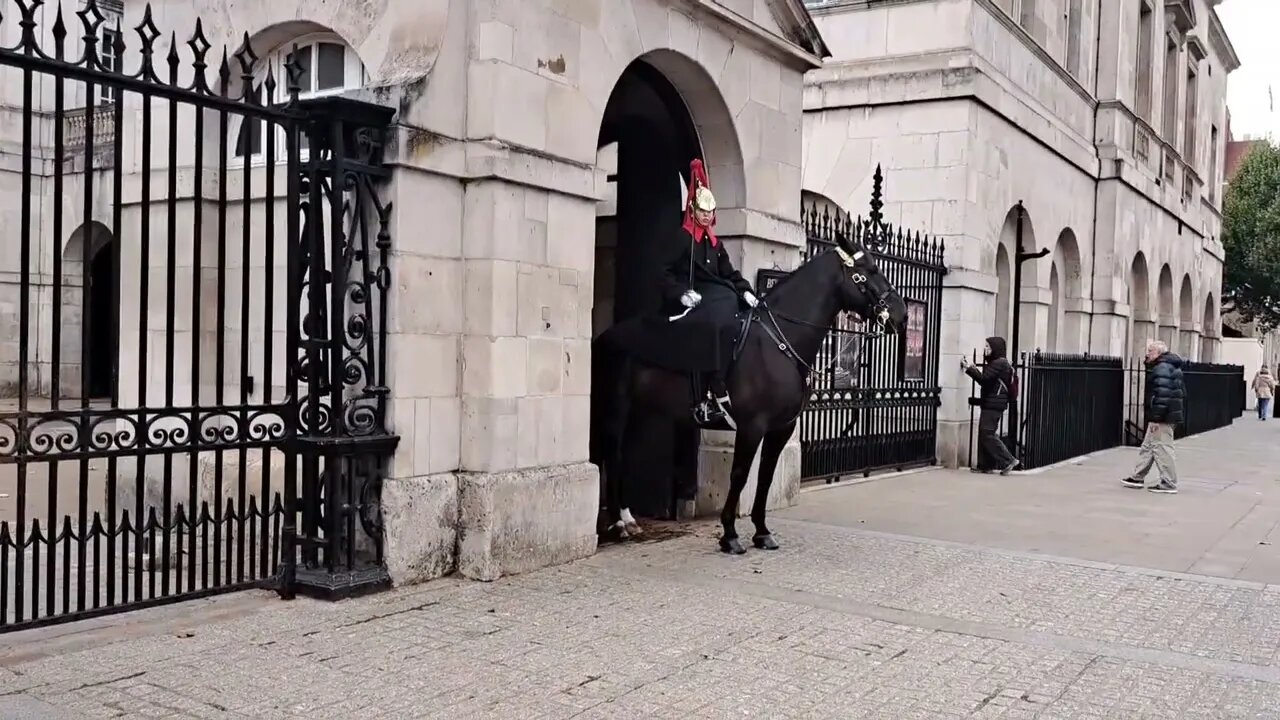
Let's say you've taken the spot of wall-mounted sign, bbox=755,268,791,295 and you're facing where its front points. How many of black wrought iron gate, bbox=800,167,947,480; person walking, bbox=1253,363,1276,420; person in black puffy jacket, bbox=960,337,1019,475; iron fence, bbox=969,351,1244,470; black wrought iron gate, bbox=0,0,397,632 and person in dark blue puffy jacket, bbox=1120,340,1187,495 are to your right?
1

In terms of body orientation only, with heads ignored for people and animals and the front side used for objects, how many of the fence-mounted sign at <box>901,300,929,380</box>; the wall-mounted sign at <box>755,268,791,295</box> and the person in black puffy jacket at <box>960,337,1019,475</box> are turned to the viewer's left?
1

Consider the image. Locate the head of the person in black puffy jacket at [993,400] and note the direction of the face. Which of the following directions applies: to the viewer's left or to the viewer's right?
to the viewer's left

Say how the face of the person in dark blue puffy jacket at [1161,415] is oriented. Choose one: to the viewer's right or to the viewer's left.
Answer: to the viewer's left

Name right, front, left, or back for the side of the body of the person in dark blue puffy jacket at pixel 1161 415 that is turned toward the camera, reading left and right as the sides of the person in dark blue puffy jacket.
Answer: left

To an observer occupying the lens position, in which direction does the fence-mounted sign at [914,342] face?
facing the viewer and to the right of the viewer

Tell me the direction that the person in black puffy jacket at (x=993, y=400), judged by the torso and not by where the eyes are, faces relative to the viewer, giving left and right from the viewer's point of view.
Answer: facing to the left of the viewer

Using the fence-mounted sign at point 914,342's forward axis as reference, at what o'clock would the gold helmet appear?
The gold helmet is roughly at 2 o'clock from the fence-mounted sign.

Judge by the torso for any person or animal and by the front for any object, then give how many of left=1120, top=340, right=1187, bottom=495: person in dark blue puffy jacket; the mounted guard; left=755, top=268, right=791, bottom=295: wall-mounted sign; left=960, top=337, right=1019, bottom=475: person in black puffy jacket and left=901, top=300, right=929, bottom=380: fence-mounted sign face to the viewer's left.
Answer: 2

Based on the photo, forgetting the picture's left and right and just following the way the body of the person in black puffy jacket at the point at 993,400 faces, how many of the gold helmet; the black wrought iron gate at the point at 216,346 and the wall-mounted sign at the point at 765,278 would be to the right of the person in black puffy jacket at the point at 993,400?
0

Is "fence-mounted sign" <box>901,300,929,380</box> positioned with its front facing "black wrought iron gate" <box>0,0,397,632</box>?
no

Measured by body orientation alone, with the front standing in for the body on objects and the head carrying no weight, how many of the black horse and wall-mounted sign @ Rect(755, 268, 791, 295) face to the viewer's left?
0

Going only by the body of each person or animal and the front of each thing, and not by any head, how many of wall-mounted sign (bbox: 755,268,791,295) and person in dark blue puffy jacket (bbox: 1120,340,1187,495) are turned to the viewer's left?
1

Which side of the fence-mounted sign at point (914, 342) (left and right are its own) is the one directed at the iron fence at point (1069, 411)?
left
